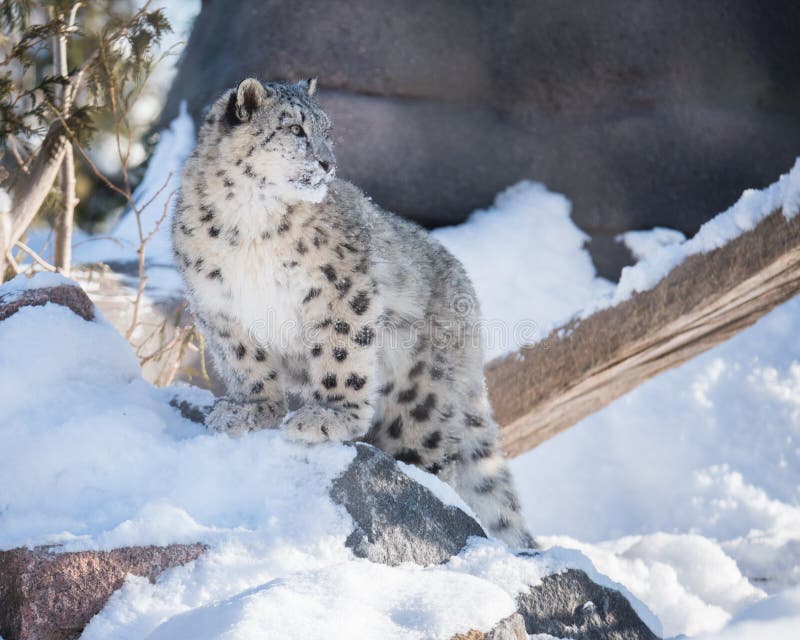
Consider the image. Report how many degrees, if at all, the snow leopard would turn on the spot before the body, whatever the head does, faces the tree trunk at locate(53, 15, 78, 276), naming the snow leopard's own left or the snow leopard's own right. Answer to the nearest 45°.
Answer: approximately 90° to the snow leopard's own right

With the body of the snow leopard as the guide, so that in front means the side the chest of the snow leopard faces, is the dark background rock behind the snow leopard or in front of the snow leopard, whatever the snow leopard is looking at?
behind

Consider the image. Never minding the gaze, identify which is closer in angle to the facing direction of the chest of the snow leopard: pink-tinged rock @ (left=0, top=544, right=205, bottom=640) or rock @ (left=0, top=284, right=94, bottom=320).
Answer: the pink-tinged rock

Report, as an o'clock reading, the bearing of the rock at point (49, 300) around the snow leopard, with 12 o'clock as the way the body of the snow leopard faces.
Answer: The rock is roughly at 2 o'clock from the snow leopard.

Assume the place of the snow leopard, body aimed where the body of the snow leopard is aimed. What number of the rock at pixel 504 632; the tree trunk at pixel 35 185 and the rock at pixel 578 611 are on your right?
1

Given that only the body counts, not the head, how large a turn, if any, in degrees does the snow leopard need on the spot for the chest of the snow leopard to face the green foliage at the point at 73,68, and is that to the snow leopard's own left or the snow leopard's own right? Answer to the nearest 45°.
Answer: approximately 90° to the snow leopard's own right

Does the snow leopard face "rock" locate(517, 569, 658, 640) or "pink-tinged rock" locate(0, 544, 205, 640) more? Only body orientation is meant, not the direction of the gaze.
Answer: the pink-tinged rock

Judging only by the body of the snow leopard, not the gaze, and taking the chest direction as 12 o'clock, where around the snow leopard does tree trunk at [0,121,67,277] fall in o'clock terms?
The tree trunk is roughly at 3 o'clock from the snow leopard.

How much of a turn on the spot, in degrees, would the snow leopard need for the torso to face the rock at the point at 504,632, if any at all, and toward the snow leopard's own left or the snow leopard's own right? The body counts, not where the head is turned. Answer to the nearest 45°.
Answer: approximately 90° to the snow leopard's own left

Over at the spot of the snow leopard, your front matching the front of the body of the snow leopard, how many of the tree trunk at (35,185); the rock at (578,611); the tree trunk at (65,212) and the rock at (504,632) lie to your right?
2

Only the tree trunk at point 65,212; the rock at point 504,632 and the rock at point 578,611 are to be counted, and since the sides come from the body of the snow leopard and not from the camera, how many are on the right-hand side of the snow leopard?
1

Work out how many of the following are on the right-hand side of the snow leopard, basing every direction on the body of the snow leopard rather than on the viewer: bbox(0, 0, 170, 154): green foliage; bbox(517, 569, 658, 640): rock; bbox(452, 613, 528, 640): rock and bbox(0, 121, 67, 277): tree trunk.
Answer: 2

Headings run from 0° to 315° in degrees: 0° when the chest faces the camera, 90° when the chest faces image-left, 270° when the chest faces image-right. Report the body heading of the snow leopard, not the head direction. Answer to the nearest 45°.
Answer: approximately 45°

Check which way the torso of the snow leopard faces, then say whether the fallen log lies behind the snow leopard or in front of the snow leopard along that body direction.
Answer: behind
